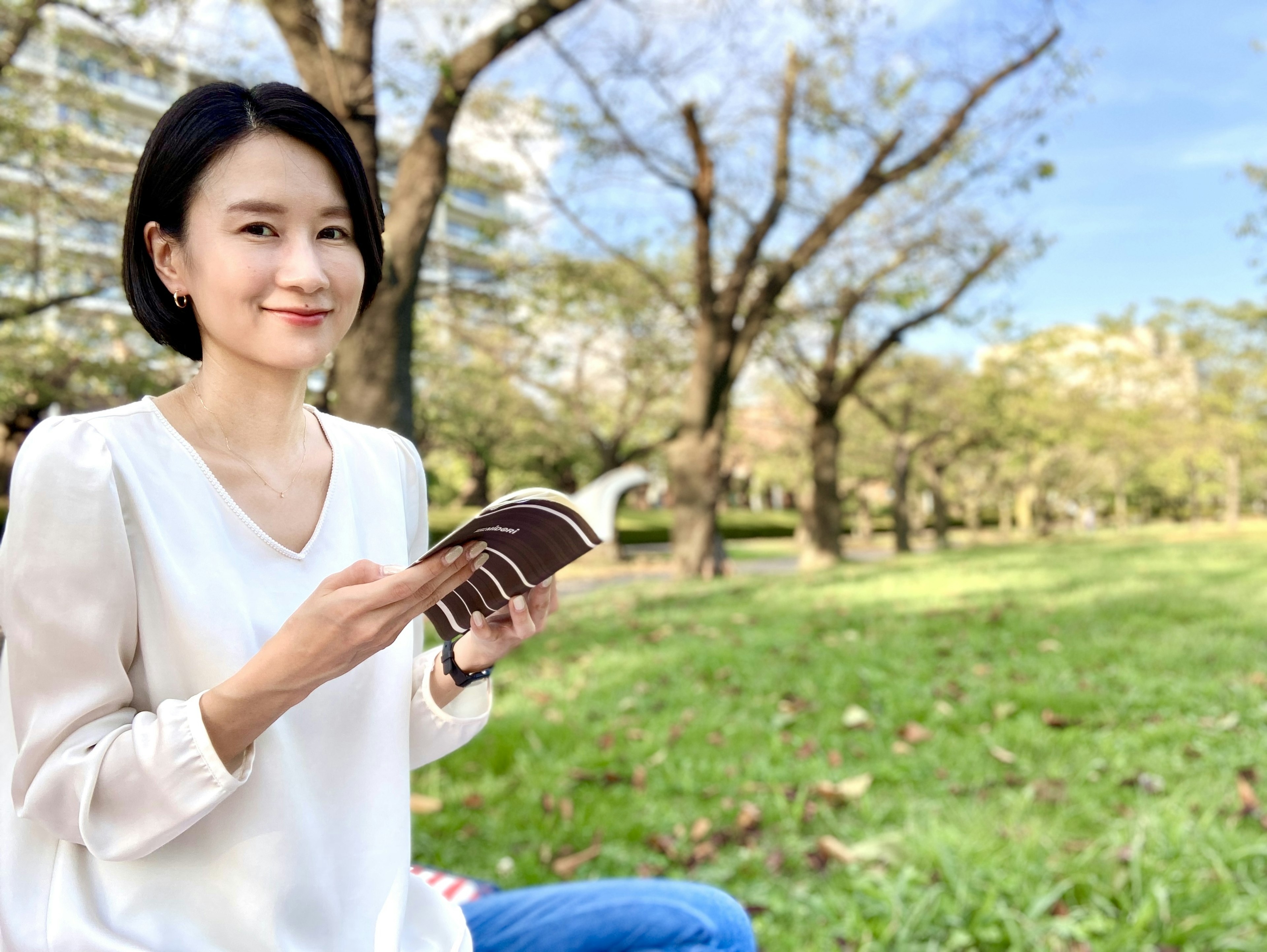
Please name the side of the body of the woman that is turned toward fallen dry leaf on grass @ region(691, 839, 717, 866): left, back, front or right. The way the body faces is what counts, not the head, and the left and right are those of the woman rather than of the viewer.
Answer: left

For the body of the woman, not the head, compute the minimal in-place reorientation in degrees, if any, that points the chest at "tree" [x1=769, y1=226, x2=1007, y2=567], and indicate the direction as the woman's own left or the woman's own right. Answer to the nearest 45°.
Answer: approximately 90° to the woman's own left

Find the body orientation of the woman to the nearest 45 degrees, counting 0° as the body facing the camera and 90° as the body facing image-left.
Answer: approximately 315°

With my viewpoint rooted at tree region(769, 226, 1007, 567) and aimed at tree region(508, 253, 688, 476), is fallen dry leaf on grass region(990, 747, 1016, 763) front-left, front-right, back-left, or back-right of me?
back-left

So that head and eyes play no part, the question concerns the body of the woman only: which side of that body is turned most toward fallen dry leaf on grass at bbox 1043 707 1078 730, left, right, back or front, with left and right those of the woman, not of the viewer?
left

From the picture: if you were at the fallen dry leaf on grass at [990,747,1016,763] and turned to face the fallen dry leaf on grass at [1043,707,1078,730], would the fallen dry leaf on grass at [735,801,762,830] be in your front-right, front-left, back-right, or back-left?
back-left

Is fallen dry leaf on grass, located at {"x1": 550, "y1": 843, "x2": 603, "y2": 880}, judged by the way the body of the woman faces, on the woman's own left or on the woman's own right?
on the woman's own left

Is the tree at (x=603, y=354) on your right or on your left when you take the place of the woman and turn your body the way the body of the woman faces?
on your left

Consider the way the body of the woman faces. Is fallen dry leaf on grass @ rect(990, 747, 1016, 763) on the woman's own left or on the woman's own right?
on the woman's own left

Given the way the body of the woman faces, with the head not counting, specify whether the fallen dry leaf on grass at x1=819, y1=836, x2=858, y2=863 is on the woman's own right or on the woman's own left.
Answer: on the woman's own left
